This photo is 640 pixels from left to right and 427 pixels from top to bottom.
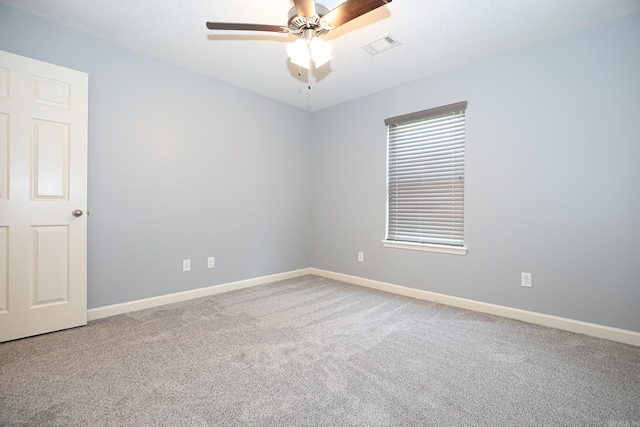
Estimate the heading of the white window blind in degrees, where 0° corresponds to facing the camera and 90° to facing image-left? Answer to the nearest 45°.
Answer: approximately 45°

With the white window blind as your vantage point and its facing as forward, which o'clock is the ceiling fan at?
The ceiling fan is roughly at 11 o'clock from the white window blind.

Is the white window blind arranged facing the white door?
yes

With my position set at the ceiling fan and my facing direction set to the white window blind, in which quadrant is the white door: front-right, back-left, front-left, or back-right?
back-left

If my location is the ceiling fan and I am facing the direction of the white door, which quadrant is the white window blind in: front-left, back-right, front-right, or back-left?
back-right
